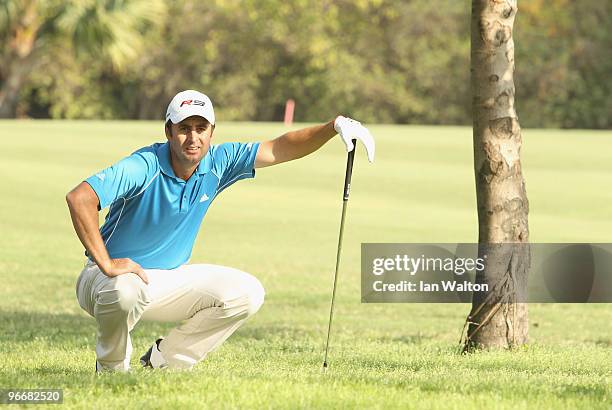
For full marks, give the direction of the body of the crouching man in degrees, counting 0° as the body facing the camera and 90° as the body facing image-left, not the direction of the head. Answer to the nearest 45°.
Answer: approximately 315°

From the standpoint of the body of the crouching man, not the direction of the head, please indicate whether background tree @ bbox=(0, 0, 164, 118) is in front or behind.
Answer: behind
